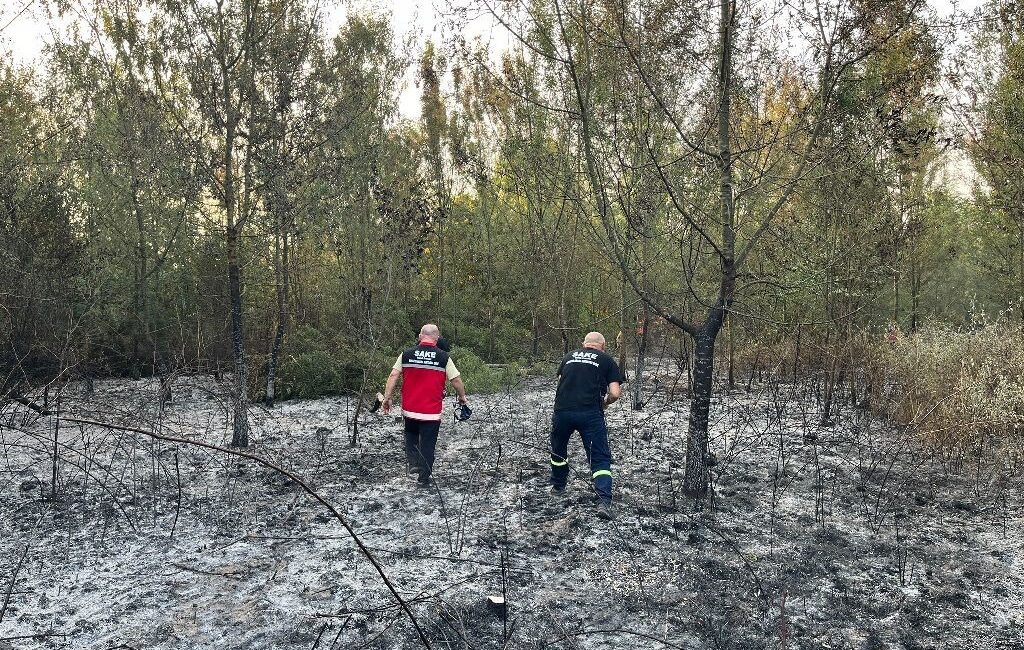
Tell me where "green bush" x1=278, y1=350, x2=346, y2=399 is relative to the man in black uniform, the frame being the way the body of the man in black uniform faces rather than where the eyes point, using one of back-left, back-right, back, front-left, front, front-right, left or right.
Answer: front-left

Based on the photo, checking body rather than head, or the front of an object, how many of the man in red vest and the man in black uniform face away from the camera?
2

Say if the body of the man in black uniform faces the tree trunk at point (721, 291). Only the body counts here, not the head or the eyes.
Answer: no

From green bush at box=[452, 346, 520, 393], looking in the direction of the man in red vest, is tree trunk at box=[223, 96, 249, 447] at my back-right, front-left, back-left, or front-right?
front-right

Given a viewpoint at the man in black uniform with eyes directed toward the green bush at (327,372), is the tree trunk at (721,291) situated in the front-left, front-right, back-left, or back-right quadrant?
back-right

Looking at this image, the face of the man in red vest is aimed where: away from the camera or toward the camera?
away from the camera

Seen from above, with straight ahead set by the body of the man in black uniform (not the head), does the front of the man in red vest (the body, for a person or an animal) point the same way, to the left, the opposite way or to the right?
the same way

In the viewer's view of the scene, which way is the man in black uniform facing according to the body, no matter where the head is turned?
away from the camera

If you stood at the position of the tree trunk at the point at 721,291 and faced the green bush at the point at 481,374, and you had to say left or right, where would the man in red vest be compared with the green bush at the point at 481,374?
left

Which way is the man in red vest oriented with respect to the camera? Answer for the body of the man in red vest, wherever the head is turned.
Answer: away from the camera

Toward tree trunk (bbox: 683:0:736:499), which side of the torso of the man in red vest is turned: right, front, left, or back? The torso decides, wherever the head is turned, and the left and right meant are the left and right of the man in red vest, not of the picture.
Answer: right

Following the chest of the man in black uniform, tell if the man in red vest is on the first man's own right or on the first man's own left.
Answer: on the first man's own left

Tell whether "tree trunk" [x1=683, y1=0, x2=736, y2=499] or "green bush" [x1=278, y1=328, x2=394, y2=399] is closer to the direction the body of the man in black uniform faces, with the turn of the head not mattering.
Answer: the green bush

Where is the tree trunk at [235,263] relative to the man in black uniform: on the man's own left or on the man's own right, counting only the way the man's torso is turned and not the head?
on the man's own left

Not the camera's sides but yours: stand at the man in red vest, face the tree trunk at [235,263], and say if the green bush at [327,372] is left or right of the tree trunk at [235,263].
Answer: right

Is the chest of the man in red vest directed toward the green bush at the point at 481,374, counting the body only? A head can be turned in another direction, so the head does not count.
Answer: yes
